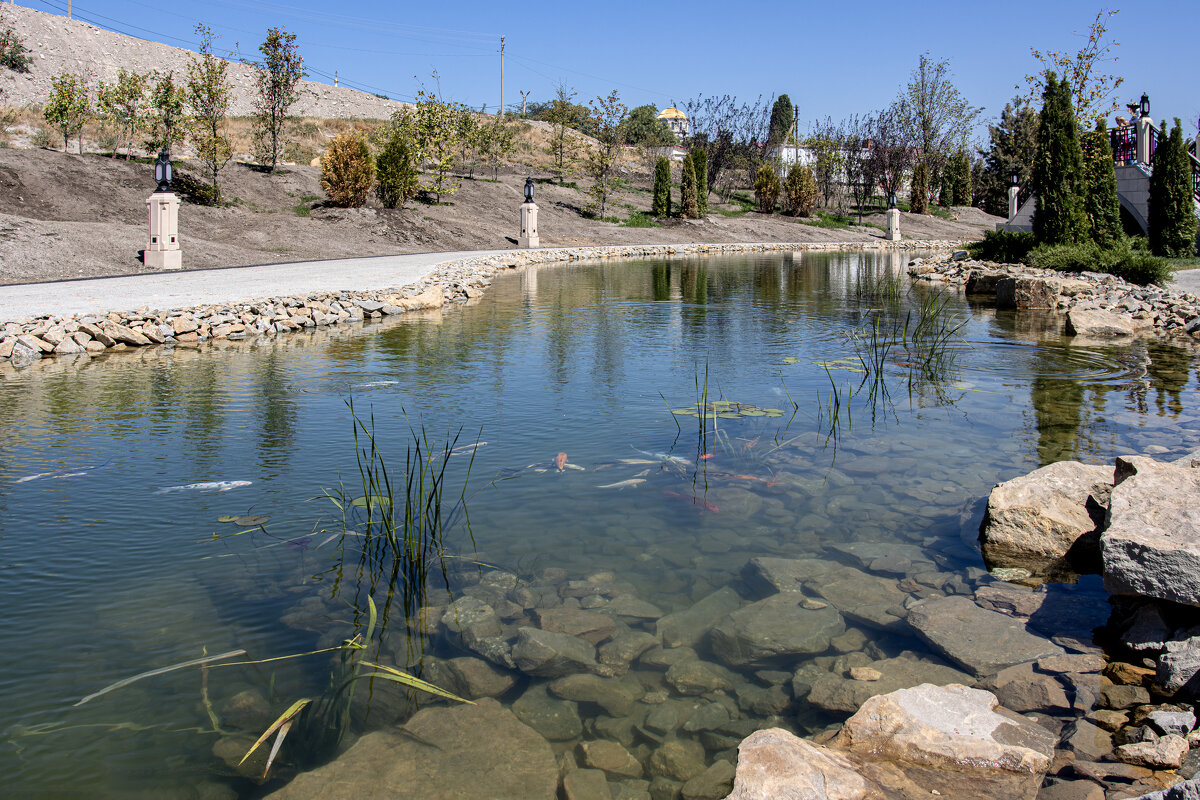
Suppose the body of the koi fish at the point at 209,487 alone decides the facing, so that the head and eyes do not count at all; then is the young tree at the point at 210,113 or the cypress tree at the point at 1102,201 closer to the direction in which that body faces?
the cypress tree

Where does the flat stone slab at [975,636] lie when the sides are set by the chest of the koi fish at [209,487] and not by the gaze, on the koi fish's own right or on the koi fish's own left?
on the koi fish's own right

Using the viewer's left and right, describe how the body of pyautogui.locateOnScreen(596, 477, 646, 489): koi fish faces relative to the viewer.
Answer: facing to the right of the viewer

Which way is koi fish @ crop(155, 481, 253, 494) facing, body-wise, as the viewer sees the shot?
to the viewer's right

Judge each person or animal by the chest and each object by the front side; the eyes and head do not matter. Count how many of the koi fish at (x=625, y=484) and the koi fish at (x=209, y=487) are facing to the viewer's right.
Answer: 2

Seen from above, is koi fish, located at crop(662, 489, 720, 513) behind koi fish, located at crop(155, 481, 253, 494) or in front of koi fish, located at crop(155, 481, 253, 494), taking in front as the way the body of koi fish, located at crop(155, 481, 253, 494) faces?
in front

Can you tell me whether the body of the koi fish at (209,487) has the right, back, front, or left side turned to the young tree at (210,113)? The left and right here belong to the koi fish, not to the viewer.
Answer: left
